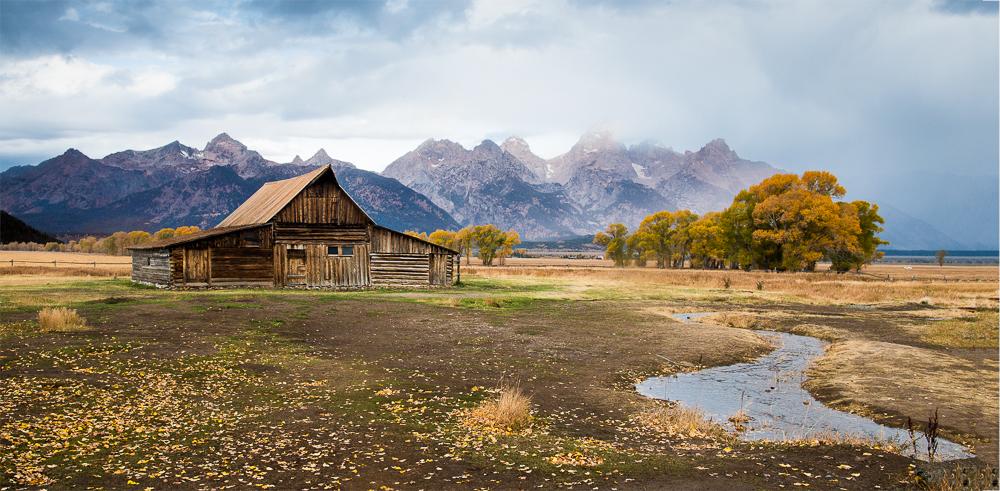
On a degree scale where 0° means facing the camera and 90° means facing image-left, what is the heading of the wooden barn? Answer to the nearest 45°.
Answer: approximately 0°
